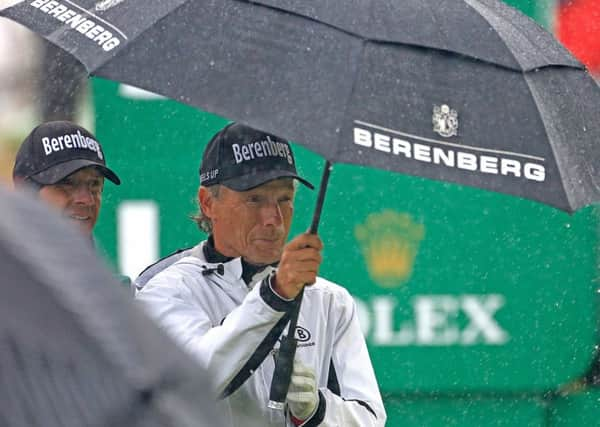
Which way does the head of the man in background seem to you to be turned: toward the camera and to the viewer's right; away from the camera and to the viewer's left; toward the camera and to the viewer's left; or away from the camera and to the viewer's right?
toward the camera and to the viewer's right

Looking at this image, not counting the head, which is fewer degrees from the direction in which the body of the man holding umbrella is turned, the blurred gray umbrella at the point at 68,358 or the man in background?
the blurred gray umbrella

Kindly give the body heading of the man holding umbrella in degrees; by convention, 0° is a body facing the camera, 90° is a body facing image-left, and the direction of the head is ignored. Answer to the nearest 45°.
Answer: approximately 315°

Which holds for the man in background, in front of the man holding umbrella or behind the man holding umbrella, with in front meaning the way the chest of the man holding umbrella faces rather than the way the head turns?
behind

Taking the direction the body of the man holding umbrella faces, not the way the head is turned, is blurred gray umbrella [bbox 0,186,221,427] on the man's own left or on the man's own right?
on the man's own right
